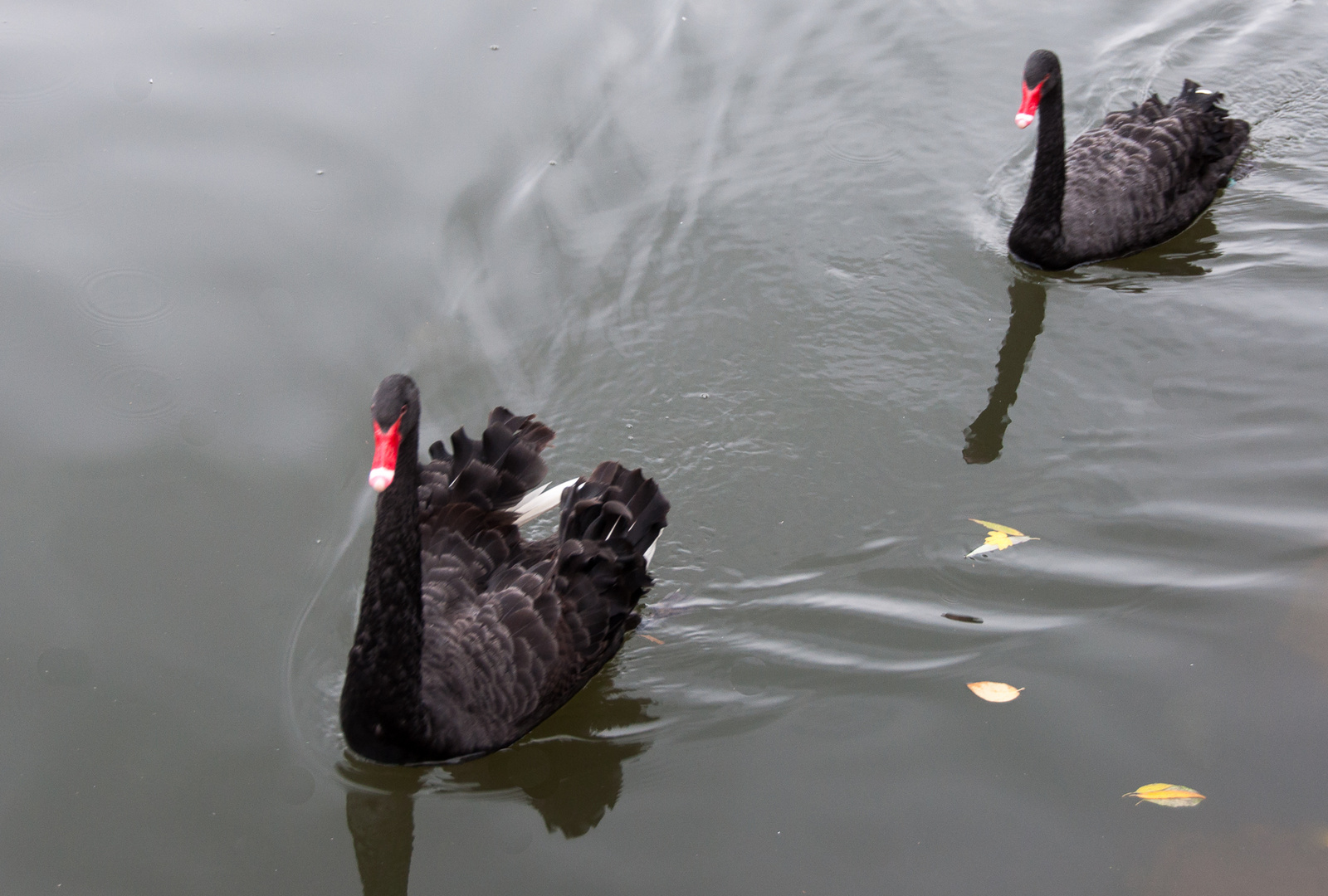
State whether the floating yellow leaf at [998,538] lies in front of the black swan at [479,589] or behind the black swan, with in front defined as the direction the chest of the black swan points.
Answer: behind

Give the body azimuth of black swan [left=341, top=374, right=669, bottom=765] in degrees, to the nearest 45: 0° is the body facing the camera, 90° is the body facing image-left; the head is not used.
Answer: approximately 45°

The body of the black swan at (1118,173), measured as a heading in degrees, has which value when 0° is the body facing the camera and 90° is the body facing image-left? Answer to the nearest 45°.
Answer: approximately 45°

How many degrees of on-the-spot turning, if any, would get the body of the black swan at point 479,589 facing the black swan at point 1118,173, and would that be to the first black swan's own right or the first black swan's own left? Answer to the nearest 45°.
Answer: approximately 180°

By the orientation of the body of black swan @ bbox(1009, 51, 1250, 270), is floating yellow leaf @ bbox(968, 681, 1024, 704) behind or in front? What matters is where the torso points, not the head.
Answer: in front

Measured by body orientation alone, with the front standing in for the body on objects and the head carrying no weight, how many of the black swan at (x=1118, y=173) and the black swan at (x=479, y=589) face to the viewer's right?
0

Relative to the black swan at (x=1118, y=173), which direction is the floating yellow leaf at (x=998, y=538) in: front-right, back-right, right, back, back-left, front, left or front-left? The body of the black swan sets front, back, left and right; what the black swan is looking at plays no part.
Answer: front-left

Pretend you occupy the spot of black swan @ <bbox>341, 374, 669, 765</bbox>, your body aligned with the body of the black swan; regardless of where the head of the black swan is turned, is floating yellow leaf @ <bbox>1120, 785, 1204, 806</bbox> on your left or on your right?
on your left

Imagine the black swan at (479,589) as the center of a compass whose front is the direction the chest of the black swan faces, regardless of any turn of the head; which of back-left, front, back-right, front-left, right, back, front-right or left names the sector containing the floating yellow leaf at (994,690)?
back-left
